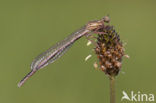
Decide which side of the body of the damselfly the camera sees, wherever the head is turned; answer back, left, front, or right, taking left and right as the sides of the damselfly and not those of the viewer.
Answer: right
